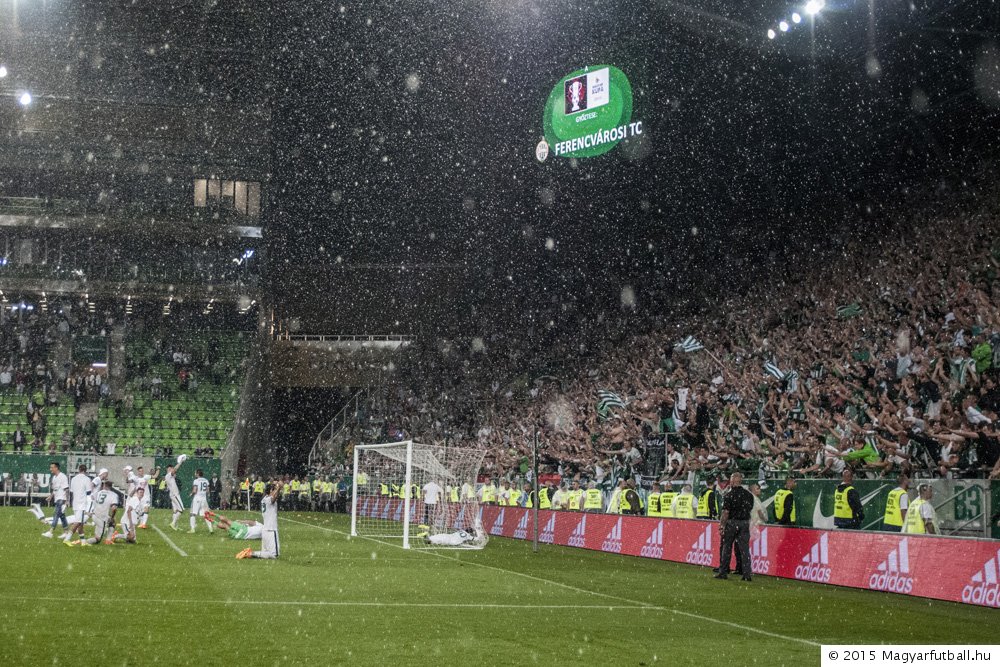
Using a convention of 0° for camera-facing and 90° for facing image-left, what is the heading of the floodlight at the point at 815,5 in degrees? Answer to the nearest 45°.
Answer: approximately 45°

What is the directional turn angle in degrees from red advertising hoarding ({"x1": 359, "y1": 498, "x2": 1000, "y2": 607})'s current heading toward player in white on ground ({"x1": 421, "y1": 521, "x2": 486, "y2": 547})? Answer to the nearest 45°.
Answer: approximately 90° to its right
